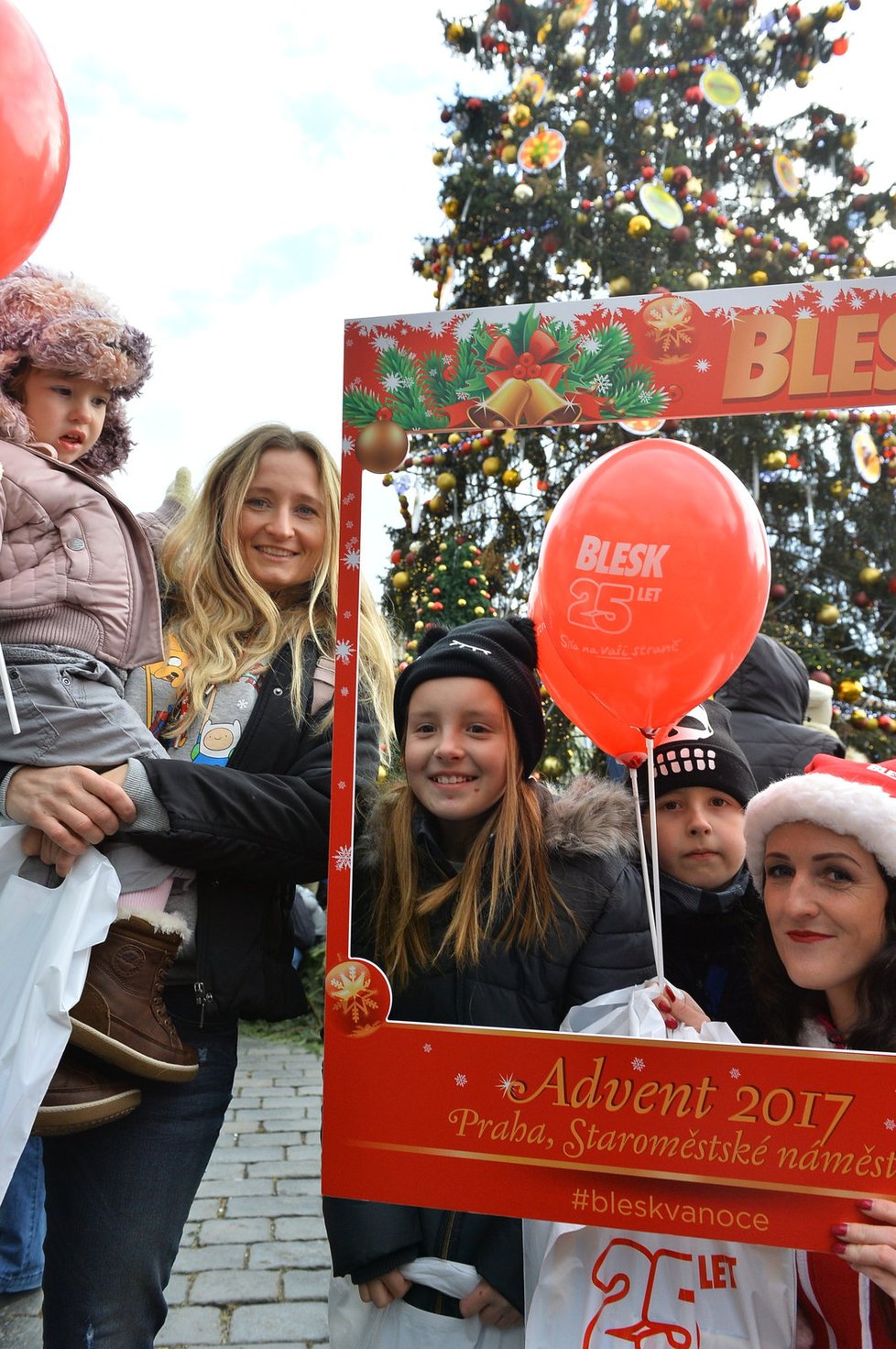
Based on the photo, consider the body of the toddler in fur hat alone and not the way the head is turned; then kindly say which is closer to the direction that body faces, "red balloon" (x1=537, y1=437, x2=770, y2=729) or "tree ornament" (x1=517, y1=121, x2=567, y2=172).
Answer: the red balloon

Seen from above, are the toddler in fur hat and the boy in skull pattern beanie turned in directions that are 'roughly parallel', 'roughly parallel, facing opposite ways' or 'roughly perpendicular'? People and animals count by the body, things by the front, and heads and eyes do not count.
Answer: roughly perpendicular

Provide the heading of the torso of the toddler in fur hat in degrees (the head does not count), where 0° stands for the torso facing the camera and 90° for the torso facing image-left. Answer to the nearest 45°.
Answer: approximately 315°
